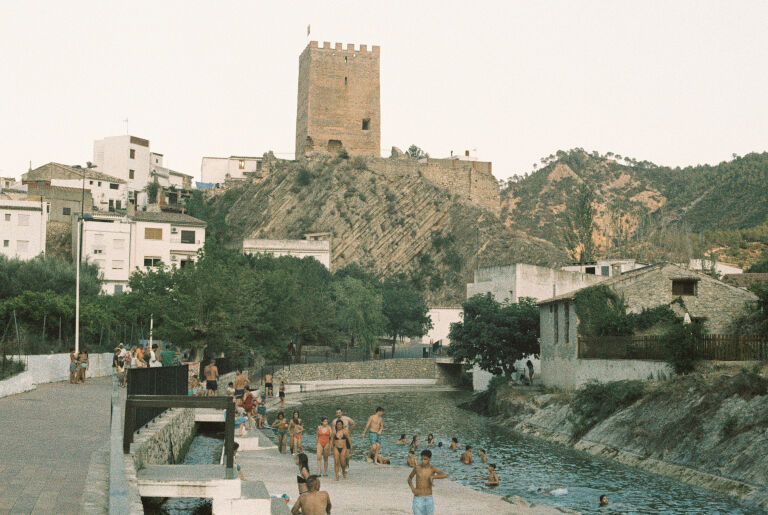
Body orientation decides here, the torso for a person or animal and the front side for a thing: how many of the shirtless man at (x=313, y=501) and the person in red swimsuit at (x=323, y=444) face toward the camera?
1

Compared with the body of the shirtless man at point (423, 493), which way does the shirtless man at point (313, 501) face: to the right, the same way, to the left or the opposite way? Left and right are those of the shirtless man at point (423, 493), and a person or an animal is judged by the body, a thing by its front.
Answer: the opposite way

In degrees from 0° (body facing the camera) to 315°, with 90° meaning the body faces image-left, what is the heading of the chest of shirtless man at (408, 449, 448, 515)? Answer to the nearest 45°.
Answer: approximately 0°

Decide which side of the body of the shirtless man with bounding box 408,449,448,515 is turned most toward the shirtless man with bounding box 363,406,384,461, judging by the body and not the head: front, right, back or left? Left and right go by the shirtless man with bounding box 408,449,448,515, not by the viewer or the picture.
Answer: back

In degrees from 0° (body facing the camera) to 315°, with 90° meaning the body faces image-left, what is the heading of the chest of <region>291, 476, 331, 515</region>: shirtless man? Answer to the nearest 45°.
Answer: approximately 180°

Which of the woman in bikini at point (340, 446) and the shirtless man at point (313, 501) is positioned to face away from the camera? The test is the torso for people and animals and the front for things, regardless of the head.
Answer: the shirtless man

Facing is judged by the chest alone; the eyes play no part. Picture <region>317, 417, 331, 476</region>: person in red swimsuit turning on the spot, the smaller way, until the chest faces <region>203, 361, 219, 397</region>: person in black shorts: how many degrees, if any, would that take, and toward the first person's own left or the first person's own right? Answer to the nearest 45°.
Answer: approximately 180°

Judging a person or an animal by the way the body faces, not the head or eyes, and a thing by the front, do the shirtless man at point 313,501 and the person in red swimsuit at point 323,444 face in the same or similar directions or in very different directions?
very different directions

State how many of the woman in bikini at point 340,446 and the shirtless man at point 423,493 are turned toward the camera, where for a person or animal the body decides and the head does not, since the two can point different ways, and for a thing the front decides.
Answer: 2

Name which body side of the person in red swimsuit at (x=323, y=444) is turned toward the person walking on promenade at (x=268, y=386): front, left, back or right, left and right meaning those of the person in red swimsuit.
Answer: back
